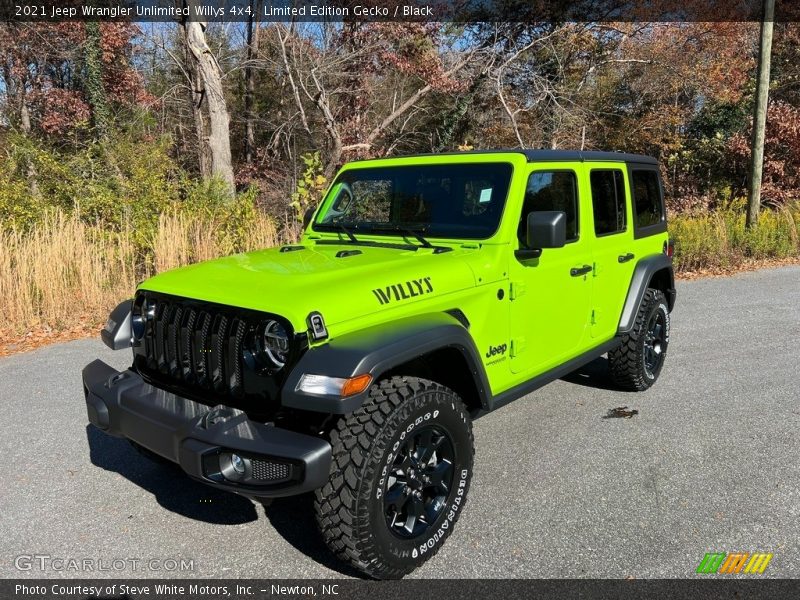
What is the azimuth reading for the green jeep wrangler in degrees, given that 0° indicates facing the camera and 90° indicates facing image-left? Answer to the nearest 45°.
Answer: approximately 45°
